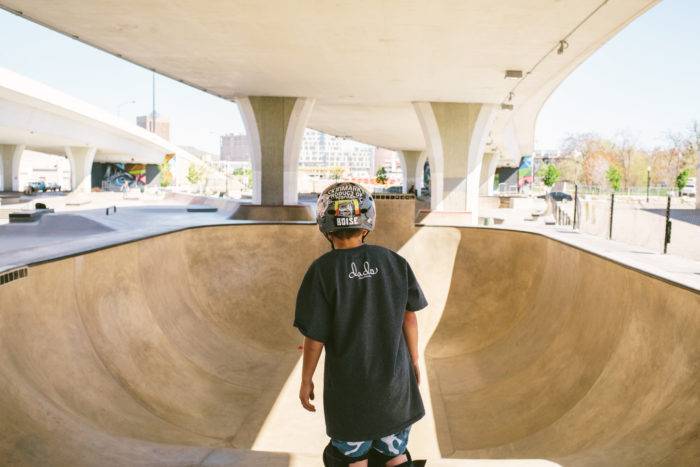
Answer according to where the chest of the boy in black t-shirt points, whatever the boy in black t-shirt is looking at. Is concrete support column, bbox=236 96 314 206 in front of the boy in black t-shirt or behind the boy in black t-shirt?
in front

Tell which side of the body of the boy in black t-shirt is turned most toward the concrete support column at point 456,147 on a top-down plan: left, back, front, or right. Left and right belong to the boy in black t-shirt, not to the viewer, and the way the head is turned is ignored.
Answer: front

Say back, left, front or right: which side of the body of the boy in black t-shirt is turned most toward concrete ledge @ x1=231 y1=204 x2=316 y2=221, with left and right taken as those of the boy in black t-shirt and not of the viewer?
front

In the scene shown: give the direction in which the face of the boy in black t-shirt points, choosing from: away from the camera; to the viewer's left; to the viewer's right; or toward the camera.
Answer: away from the camera

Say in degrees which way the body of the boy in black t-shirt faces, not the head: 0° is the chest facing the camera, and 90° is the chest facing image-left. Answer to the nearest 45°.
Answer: approximately 180°

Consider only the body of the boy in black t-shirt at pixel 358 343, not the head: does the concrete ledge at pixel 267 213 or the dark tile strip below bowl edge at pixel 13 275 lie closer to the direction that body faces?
the concrete ledge

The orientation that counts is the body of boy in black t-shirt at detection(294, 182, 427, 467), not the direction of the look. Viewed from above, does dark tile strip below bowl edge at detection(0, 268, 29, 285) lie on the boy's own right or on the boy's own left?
on the boy's own left
